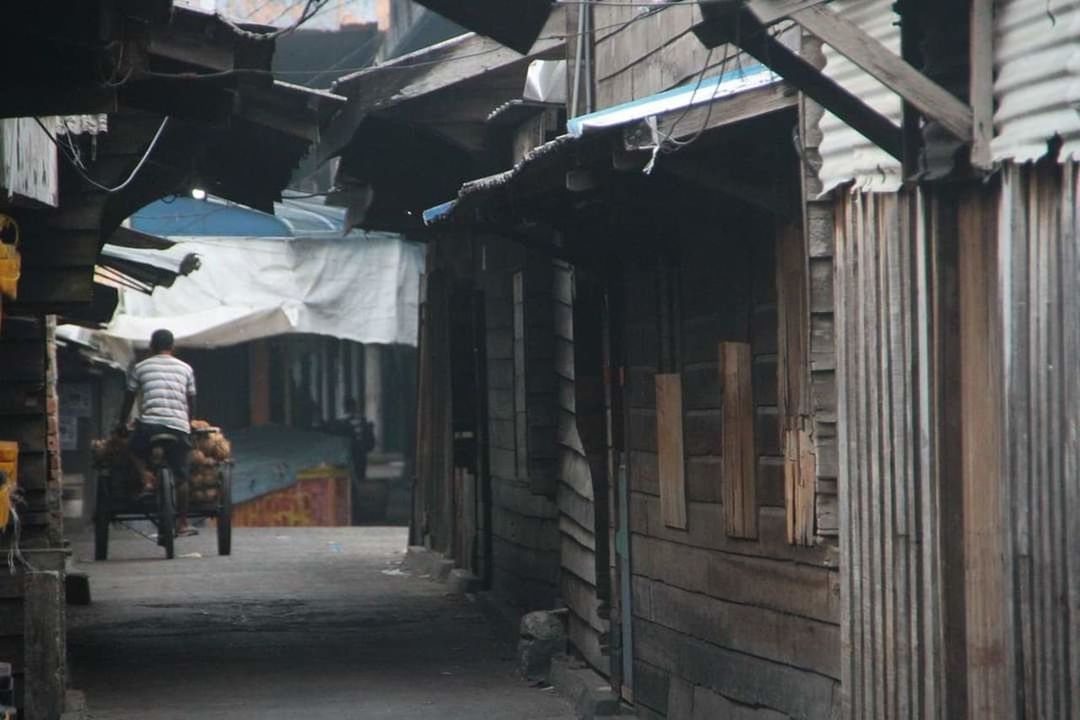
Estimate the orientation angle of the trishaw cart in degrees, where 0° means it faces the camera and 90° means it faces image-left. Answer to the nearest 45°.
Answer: approximately 180°

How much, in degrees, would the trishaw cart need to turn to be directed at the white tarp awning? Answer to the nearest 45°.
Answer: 0° — it already faces it

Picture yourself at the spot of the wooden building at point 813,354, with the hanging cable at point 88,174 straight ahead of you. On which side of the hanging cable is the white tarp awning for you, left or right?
right

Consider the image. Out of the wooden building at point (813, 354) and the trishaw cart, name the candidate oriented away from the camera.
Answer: the trishaw cart

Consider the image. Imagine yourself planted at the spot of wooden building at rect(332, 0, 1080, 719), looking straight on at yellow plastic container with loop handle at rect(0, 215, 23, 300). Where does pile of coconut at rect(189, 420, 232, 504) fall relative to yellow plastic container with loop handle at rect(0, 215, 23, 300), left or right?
right

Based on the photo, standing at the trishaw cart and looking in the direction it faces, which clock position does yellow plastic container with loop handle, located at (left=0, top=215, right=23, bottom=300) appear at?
The yellow plastic container with loop handle is roughly at 6 o'clock from the trishaw cart.

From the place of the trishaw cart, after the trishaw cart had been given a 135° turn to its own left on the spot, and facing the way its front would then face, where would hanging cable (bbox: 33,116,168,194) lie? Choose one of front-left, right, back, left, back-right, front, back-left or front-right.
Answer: front-left

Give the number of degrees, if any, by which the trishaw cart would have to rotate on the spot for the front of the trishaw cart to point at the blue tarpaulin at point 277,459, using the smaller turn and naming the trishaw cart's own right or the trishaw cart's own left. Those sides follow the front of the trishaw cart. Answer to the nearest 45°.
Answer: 0° — it already faces it

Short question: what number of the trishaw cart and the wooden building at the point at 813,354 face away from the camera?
1

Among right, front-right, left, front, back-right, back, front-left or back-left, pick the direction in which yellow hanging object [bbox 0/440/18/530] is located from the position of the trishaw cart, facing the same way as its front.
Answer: back

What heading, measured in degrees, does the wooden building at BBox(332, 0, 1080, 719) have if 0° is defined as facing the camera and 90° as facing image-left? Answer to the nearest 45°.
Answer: approximately 45°
